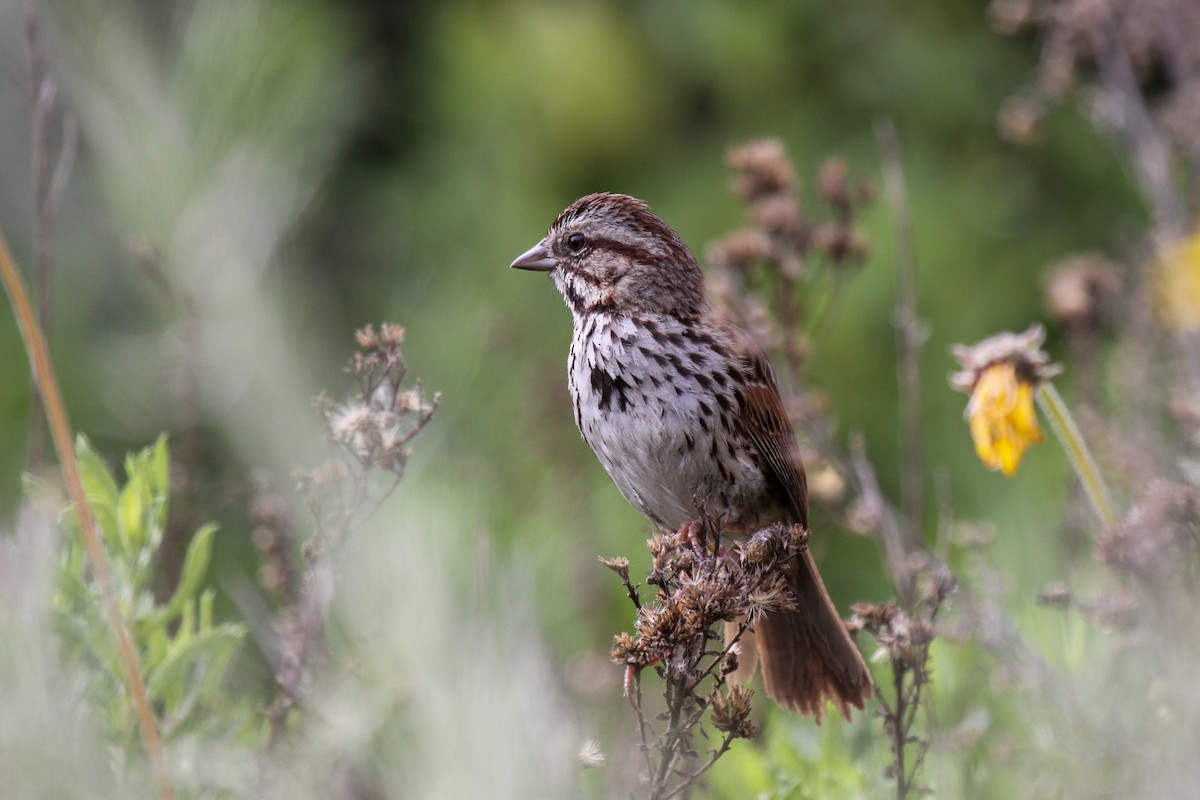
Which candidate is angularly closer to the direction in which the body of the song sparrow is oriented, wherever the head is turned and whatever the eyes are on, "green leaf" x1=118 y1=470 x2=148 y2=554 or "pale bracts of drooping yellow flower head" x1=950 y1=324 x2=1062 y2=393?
the green leaf

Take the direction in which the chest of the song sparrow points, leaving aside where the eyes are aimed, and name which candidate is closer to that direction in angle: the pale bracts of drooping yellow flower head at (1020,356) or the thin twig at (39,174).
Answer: the thin twig

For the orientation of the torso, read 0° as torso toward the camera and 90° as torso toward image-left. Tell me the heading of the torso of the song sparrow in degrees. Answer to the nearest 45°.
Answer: approximately 45°

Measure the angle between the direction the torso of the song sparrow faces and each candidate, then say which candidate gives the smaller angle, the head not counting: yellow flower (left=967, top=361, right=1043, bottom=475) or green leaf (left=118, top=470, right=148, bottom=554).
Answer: the green leaf

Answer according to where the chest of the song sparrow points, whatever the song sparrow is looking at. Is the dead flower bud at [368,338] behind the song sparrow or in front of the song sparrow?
in front

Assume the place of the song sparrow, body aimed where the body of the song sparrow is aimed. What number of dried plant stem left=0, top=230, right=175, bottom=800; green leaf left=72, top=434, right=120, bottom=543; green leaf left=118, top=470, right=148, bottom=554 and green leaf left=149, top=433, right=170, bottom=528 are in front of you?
4

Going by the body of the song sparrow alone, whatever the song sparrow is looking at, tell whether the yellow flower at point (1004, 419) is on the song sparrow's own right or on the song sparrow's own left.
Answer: on the song sparrow's own left

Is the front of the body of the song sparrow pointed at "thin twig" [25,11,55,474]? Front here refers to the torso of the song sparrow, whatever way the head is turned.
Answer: yes
